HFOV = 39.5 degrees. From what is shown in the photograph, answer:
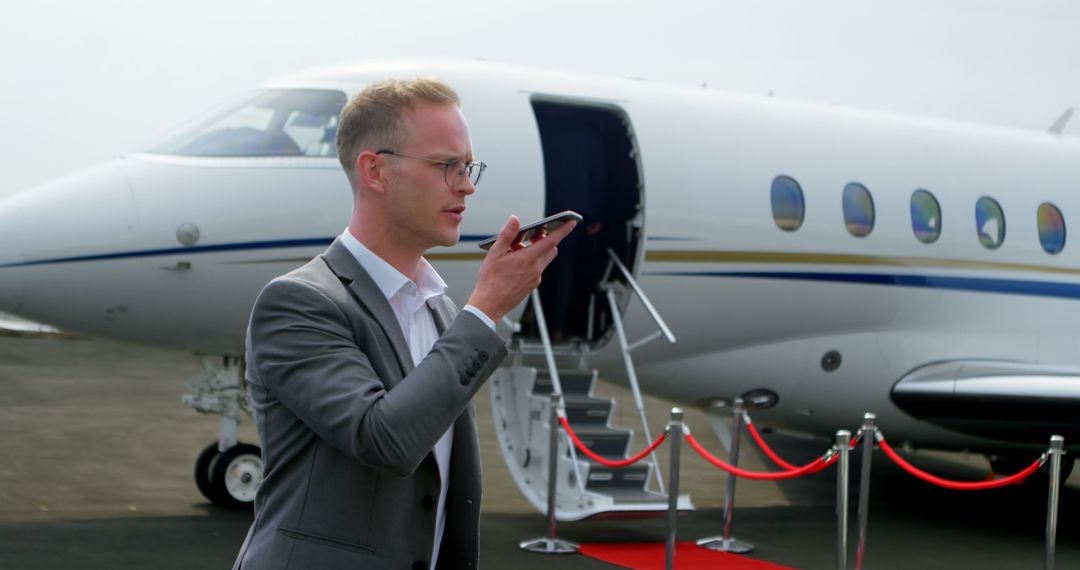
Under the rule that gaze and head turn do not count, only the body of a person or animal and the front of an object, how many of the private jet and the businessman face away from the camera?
0

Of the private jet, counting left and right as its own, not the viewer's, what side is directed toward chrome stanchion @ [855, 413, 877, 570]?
left

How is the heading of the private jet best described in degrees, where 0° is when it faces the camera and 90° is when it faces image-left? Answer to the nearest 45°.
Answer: approximately 45°

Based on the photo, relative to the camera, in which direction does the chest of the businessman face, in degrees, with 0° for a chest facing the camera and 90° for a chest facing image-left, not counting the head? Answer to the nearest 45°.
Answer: approximately 315°

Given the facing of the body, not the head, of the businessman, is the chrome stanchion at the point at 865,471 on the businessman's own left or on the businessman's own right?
on the businessman's own left
